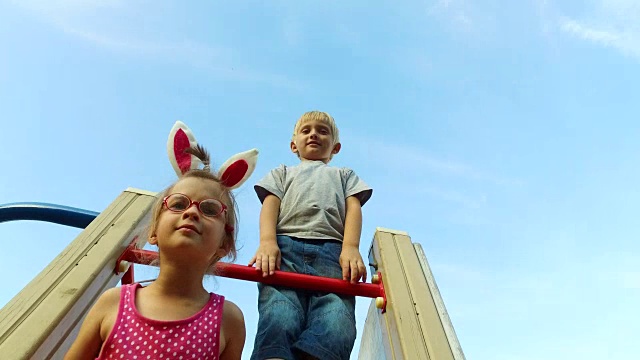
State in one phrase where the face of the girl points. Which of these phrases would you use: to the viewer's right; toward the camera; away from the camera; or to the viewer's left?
toward the camera

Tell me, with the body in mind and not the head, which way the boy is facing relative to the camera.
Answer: toward the camera

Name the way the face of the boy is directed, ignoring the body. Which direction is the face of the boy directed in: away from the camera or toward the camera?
toward the camera

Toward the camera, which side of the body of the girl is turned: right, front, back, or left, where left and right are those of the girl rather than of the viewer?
front

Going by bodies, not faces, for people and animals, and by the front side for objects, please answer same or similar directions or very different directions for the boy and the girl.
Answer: same or similar directions

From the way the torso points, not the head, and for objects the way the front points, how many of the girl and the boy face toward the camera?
2
